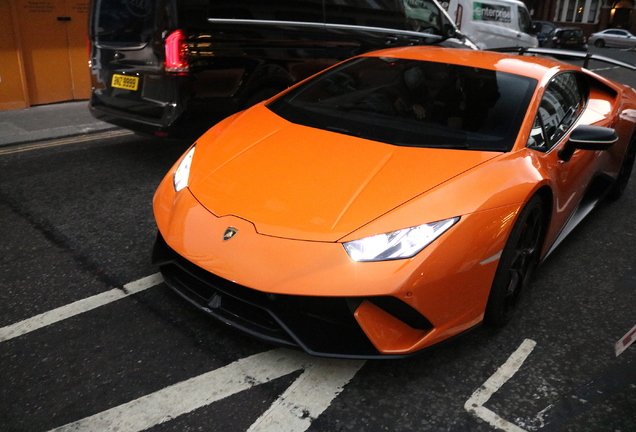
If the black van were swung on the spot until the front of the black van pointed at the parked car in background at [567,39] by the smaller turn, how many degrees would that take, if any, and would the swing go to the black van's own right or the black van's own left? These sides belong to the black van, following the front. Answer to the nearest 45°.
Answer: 0° — it already faces it

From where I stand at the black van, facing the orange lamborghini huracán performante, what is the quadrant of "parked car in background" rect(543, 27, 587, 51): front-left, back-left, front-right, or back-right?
back-left

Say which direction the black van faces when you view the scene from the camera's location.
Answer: facing away from the viewer and to the right of the viewer

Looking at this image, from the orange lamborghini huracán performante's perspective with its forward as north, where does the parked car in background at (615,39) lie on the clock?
The parked car in background is roughly at 5 o'clock from the orange lamborghini huracán performante.

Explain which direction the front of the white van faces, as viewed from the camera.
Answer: facing away from the viewer and to the right of the viewer

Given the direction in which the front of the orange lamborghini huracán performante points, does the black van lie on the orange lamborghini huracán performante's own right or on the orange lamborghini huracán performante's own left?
on the orange lamborghini huracán performante's own right

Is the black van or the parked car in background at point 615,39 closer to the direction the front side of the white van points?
the parked car in background

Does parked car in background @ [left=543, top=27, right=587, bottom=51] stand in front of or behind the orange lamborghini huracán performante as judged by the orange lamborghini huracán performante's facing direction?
behind

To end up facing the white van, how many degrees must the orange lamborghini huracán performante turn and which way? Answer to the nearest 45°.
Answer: approximately 135° to its right

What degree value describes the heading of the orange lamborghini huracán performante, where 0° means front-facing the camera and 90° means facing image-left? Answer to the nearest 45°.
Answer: approximately 45°

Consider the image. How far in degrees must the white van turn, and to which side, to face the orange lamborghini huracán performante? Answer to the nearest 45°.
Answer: approximately 135° to its right

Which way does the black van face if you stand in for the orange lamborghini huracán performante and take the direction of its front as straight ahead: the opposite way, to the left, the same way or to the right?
the opposite way
